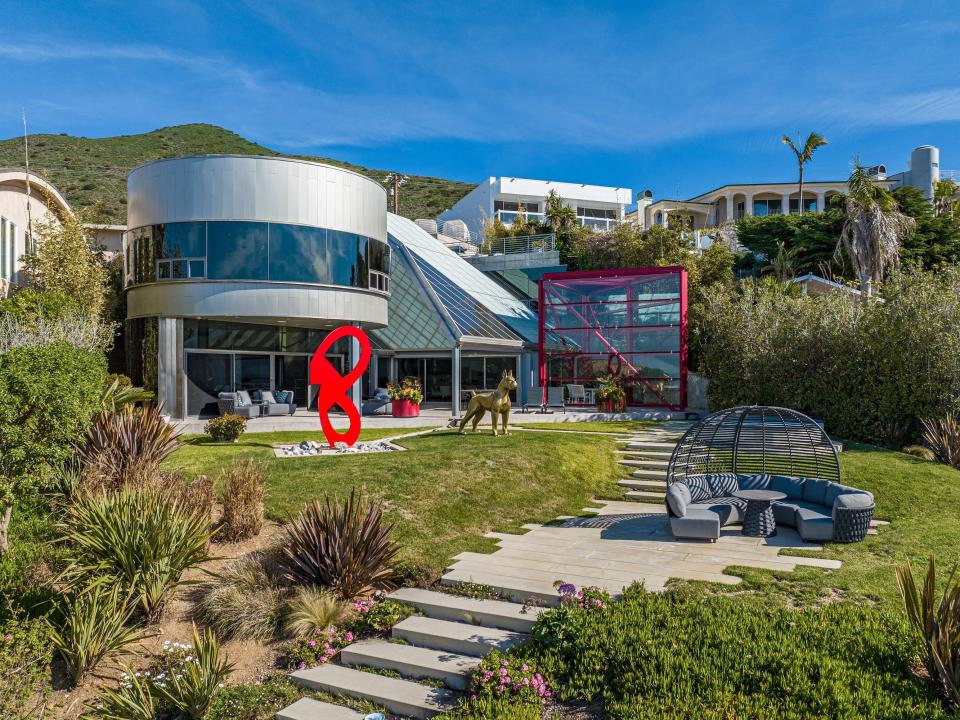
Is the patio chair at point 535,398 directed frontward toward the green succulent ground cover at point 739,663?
yes

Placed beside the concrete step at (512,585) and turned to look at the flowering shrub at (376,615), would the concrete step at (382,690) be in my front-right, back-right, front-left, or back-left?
front-left

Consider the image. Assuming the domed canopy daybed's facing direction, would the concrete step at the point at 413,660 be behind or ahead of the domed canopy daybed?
ahead

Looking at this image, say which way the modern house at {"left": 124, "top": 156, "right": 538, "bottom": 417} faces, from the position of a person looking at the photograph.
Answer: facing the viewer

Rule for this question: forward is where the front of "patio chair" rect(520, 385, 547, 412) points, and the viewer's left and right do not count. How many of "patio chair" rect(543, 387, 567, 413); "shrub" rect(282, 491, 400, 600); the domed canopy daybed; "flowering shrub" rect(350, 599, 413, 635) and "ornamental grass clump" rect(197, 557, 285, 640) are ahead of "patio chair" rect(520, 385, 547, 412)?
4

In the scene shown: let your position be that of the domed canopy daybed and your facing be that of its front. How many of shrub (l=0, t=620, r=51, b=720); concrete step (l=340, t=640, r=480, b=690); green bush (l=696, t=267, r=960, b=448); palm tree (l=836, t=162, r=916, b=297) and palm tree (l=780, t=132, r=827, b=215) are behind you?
3

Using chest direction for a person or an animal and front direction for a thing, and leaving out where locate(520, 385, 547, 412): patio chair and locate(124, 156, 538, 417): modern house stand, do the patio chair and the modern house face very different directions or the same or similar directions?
same or similar directions

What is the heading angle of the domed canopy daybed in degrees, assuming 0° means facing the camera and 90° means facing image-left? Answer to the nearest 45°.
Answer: approximately 0°

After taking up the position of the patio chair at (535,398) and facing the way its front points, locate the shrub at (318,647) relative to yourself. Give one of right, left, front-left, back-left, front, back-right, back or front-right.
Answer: front

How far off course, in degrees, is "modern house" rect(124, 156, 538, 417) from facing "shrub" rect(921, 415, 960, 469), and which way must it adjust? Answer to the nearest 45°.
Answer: approximately 45° to its left

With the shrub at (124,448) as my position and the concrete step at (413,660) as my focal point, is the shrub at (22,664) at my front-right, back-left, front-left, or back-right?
front-right

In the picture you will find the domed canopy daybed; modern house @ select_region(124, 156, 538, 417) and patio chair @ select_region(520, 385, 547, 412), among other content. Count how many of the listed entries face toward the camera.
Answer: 3

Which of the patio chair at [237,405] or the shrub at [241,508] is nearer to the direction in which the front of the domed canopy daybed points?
the shrub

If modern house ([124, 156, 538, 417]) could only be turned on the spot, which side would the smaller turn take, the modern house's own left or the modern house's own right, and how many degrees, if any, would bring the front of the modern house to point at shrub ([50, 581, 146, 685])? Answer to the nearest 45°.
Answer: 0° — it already faces it

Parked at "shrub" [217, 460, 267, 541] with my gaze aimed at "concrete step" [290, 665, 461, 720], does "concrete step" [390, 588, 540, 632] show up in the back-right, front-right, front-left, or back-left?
front-left

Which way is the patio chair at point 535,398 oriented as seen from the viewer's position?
toward the camera

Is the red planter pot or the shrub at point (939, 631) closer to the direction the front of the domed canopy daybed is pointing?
the shrub

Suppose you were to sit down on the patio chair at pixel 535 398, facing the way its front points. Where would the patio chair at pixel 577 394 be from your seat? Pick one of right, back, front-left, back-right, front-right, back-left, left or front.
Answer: back-left
